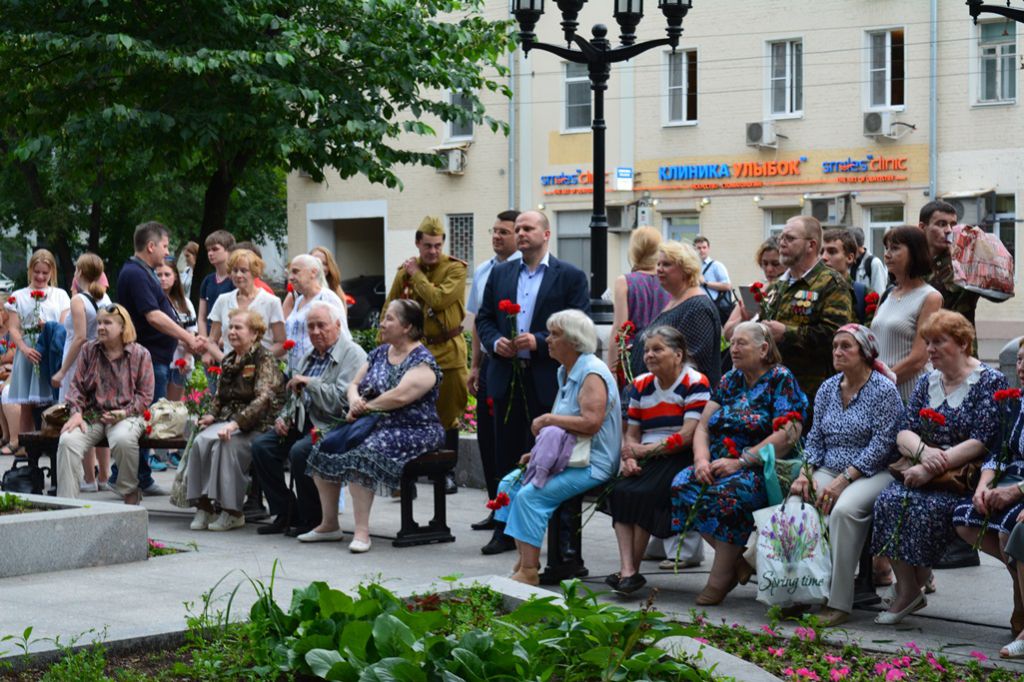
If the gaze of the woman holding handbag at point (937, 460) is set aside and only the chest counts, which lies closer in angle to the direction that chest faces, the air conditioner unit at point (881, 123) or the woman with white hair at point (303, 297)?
the woman with white hair

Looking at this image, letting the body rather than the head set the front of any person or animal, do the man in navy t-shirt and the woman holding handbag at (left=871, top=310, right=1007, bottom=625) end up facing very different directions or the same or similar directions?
very different directions

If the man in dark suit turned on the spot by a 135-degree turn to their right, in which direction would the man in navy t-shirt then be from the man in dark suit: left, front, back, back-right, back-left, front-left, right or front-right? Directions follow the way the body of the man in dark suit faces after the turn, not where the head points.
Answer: front-left

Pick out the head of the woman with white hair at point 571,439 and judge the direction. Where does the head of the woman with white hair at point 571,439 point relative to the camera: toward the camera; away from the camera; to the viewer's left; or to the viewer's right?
to the viewer's left

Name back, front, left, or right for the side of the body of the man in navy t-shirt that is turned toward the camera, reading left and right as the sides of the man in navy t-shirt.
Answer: right

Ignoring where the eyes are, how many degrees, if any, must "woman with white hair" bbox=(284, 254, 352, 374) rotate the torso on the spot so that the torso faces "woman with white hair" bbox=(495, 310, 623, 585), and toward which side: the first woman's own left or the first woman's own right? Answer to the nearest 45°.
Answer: approximately 90° to the first woman's own left

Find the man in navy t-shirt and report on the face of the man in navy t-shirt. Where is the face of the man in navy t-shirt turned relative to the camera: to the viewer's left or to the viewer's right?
to the viewer's right

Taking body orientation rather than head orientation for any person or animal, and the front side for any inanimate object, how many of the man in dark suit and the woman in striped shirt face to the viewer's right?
0

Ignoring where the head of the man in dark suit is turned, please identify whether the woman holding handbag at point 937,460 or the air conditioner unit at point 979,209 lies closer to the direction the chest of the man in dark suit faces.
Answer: the woman holding handbag

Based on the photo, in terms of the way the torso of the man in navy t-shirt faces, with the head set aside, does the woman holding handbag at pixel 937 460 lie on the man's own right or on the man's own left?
on the man's own right

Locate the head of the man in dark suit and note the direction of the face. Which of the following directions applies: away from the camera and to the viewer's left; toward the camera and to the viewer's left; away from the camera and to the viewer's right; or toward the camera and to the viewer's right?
toward the camera and to the viewer's left
